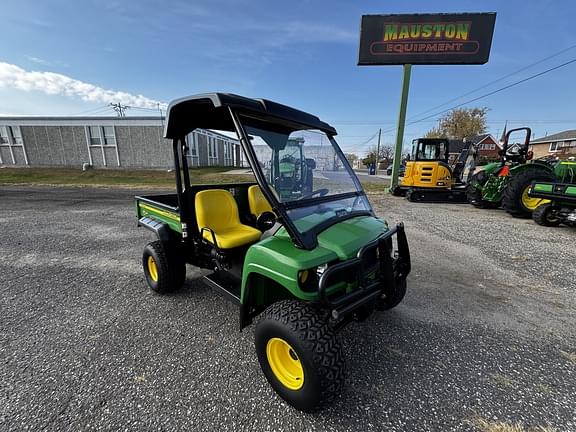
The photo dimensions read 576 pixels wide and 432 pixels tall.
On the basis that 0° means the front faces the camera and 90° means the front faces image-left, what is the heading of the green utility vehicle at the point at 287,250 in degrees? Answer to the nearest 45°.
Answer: approximately 315°

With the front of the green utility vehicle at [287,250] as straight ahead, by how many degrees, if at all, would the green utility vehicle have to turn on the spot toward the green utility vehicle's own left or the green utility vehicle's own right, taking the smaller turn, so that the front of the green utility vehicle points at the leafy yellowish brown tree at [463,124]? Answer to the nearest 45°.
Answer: approximately 90° to the green utility vehicle's own left

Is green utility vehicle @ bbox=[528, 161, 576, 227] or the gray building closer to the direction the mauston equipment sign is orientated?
the green utility vehicle

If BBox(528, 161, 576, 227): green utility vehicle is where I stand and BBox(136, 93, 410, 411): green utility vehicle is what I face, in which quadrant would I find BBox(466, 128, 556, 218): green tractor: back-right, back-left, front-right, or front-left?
back-right

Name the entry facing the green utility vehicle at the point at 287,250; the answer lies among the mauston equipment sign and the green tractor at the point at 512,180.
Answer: the mauston equipment sign

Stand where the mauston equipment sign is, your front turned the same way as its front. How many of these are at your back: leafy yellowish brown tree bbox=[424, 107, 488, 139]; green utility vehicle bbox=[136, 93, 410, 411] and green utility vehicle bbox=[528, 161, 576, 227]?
1

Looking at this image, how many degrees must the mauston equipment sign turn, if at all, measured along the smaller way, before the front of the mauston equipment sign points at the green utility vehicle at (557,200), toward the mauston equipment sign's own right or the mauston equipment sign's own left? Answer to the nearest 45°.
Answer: approximately 45° to the mauston equipment sign's own left

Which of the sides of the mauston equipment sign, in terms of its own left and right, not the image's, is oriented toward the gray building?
right

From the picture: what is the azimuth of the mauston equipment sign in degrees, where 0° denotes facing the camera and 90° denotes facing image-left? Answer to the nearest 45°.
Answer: approximately 0°
